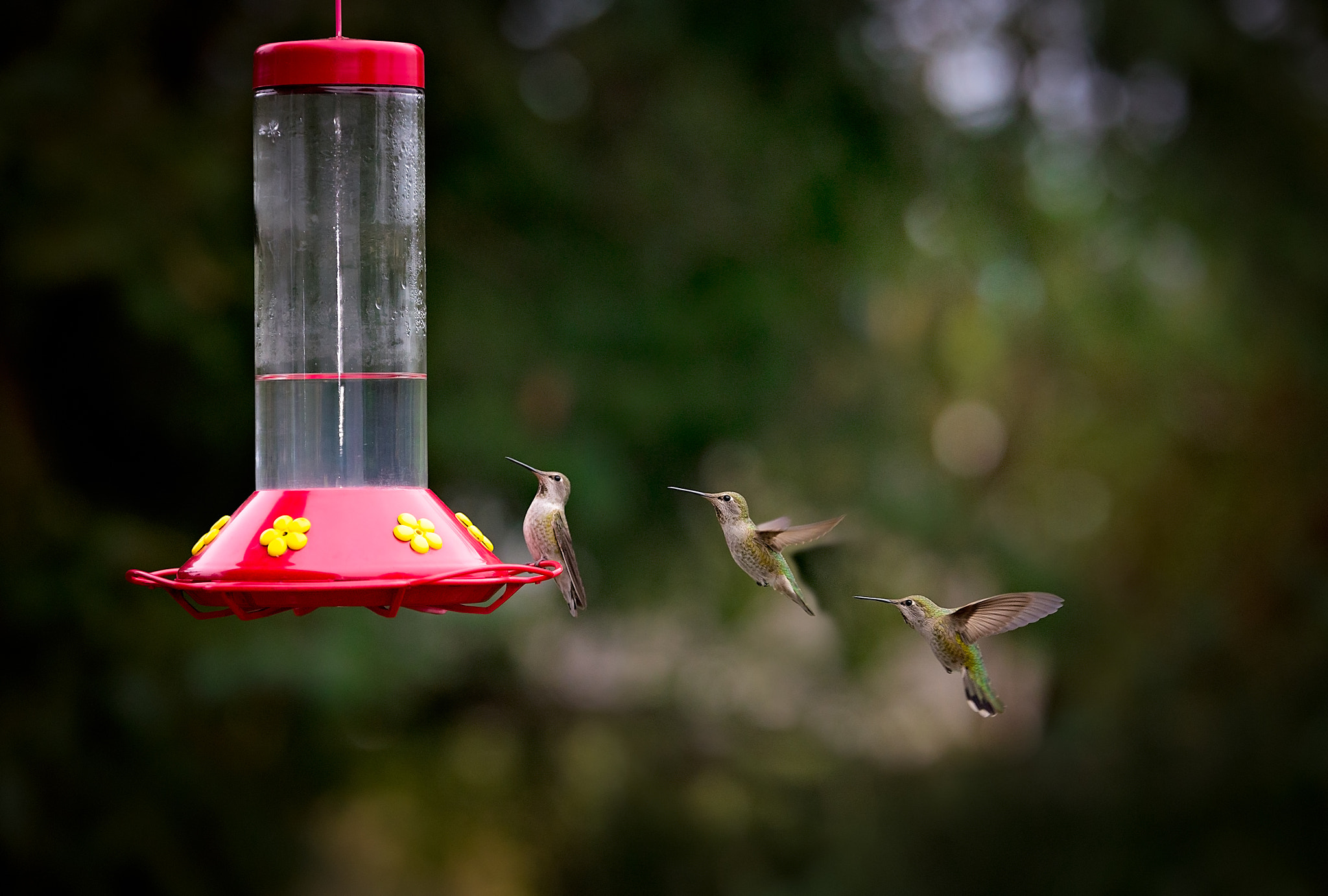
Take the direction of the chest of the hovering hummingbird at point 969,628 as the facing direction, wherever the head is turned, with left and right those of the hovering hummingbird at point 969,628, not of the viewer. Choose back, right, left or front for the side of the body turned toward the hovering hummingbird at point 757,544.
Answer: front

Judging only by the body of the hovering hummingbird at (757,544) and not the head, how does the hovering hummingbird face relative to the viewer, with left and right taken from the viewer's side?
facing to the left of the viewer

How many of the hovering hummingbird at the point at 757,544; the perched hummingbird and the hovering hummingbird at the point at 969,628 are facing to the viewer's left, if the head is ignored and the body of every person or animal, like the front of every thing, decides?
3

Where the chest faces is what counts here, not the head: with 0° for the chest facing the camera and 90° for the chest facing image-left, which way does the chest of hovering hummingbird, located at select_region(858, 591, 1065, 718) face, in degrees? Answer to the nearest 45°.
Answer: approximately 90°

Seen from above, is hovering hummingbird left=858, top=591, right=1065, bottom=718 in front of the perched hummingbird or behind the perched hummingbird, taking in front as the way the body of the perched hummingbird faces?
behind

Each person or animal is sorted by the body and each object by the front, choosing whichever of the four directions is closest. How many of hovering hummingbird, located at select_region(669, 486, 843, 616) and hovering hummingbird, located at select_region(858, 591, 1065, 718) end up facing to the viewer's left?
2

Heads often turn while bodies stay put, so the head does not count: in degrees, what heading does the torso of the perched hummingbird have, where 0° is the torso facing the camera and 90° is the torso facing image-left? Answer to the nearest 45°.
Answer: approximately 90°

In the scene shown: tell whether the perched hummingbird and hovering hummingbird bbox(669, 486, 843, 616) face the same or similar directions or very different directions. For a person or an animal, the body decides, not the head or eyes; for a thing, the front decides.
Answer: same or similar directions
